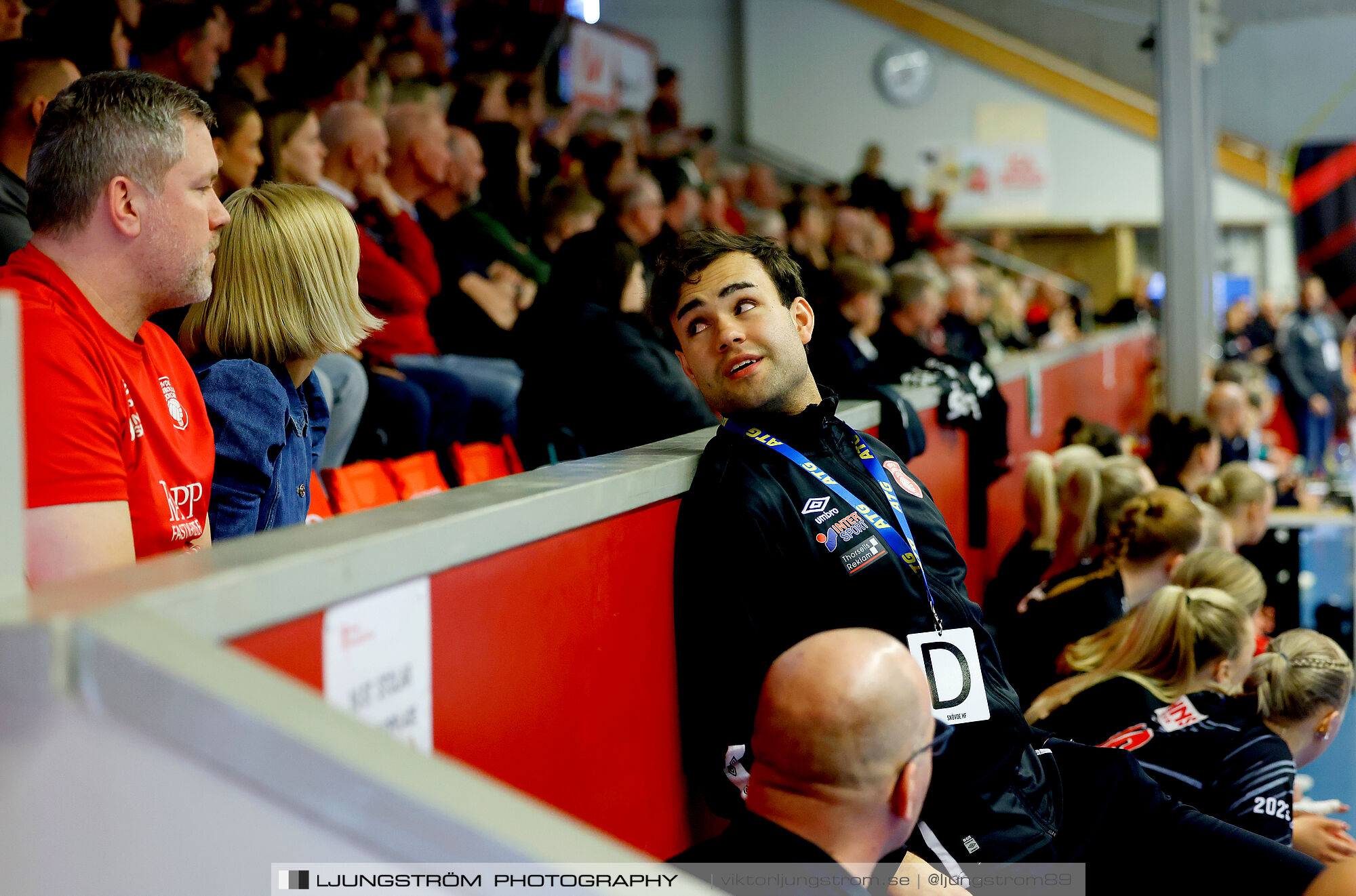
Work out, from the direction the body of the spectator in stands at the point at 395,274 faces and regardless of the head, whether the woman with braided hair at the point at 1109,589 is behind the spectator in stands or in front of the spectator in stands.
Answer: in front

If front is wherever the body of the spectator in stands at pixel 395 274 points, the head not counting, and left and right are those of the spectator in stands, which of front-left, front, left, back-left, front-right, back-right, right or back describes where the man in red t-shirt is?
right

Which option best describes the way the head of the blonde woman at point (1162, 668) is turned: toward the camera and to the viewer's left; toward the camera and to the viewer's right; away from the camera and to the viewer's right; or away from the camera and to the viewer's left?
away from the camera and to the viewer's right

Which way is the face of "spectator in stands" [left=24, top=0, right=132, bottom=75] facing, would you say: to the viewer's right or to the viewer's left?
to the viewer's right

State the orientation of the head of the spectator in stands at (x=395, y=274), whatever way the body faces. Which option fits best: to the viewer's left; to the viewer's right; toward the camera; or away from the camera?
to the viewer's right

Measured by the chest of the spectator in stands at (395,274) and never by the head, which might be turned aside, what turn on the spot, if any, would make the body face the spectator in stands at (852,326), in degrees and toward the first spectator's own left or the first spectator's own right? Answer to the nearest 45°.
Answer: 0° — they already face them

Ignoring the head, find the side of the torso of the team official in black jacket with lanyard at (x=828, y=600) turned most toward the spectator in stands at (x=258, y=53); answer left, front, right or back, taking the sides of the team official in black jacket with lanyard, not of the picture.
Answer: back

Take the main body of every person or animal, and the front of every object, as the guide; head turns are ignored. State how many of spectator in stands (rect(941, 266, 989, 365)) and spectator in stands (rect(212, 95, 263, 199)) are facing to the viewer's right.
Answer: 2

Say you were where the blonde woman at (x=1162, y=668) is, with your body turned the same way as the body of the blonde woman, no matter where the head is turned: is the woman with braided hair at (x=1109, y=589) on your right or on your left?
on your left

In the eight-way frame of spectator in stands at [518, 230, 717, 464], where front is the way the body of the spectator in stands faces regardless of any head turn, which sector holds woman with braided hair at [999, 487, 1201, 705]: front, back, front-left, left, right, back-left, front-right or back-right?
front-right

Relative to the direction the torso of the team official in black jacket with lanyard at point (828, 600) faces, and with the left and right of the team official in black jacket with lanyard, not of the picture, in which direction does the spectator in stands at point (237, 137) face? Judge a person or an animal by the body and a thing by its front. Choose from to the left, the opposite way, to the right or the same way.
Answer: to the left

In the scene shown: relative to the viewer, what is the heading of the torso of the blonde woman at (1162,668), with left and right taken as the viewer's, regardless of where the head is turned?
facing away from the viewer and to the right of the viewer

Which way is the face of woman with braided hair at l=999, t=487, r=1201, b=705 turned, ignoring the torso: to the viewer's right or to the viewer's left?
to the viewer's right
